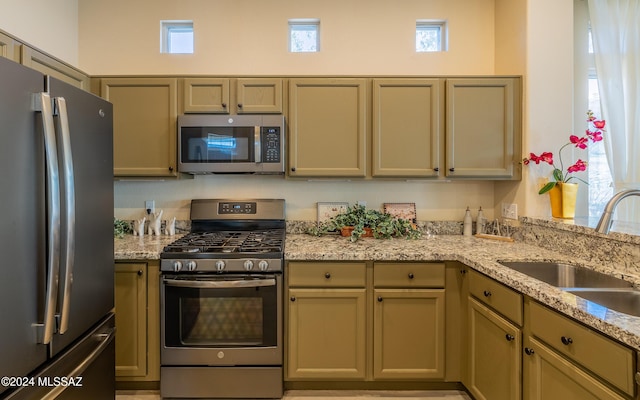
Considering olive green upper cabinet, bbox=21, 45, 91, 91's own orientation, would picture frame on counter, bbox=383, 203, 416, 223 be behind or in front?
in front

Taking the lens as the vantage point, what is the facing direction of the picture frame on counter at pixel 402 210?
facing the viewer

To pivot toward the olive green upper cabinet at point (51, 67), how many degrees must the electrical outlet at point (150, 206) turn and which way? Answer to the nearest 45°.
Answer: approximately 45° to its right

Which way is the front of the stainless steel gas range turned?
toward the camera

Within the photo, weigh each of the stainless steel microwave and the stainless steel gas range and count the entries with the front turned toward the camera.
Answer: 2

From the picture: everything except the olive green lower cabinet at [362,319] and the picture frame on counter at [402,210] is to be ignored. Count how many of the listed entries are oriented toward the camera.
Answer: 2

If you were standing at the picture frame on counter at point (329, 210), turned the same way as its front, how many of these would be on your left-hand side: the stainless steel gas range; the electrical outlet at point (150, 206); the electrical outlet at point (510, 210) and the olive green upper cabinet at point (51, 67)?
1

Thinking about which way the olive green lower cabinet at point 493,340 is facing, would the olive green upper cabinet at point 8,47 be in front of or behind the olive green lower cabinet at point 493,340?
in front

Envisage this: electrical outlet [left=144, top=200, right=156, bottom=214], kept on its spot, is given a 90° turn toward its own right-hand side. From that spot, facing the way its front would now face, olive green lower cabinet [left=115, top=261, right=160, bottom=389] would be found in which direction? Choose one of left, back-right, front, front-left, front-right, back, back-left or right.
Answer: left

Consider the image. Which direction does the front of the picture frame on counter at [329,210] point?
toward the camera

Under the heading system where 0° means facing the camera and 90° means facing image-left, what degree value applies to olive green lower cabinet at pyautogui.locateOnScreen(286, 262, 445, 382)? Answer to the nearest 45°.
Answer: approximately 0°
